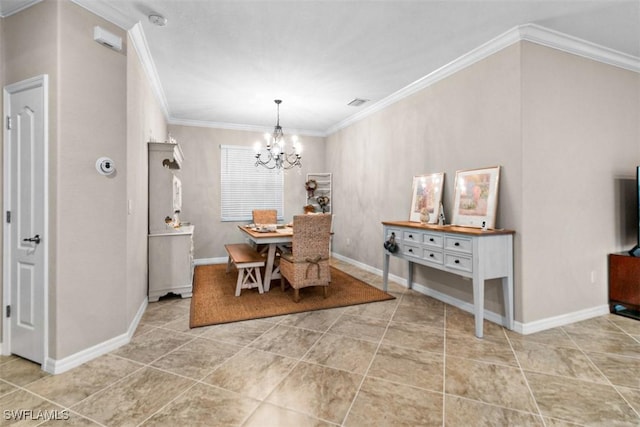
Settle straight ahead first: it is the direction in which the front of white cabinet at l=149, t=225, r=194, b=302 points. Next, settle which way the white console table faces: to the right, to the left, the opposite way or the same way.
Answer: the opposite way

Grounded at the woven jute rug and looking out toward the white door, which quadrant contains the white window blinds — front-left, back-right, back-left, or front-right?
back-right

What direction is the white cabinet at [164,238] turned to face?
to the viewer's right

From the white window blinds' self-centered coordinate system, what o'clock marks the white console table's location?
The white console table is roughly at 11 o'clock from the white window blinds.

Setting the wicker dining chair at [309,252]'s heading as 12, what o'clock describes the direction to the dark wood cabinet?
The dark wood cabinet is roughly at 5 o'clock from the wicker dining chair.

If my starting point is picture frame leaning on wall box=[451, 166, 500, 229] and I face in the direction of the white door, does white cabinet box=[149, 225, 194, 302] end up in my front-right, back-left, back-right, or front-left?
front-right

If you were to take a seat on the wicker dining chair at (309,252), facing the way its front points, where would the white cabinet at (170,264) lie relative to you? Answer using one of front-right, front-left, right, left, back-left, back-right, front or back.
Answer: front-left

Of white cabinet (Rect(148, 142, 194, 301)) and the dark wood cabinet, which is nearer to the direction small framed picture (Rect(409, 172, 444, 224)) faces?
the white cabinet

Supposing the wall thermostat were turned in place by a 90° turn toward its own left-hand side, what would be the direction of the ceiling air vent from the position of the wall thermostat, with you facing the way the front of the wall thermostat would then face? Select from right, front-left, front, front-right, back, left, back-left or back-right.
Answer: front-right

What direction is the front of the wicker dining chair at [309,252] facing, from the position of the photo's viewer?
facing away from the viewer and to the left of the viewer

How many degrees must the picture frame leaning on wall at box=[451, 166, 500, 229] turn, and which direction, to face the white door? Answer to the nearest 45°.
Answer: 0° — it already faces it

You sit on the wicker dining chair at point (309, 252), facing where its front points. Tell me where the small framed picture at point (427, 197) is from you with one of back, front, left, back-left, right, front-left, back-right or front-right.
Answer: back-right

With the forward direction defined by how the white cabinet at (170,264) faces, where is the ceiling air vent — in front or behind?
in front

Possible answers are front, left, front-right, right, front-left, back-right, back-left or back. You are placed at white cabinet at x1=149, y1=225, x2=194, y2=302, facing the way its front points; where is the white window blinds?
front-left

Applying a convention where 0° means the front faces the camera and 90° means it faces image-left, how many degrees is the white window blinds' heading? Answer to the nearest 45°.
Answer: approximately 0°

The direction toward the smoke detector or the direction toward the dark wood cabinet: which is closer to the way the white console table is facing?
the smoke detector

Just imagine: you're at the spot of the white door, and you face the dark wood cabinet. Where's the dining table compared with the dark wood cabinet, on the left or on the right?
left

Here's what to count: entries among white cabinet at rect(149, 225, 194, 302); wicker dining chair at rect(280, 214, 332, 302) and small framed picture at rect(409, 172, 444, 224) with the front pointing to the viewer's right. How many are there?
1

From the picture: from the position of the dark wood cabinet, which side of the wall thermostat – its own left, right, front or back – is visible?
front
